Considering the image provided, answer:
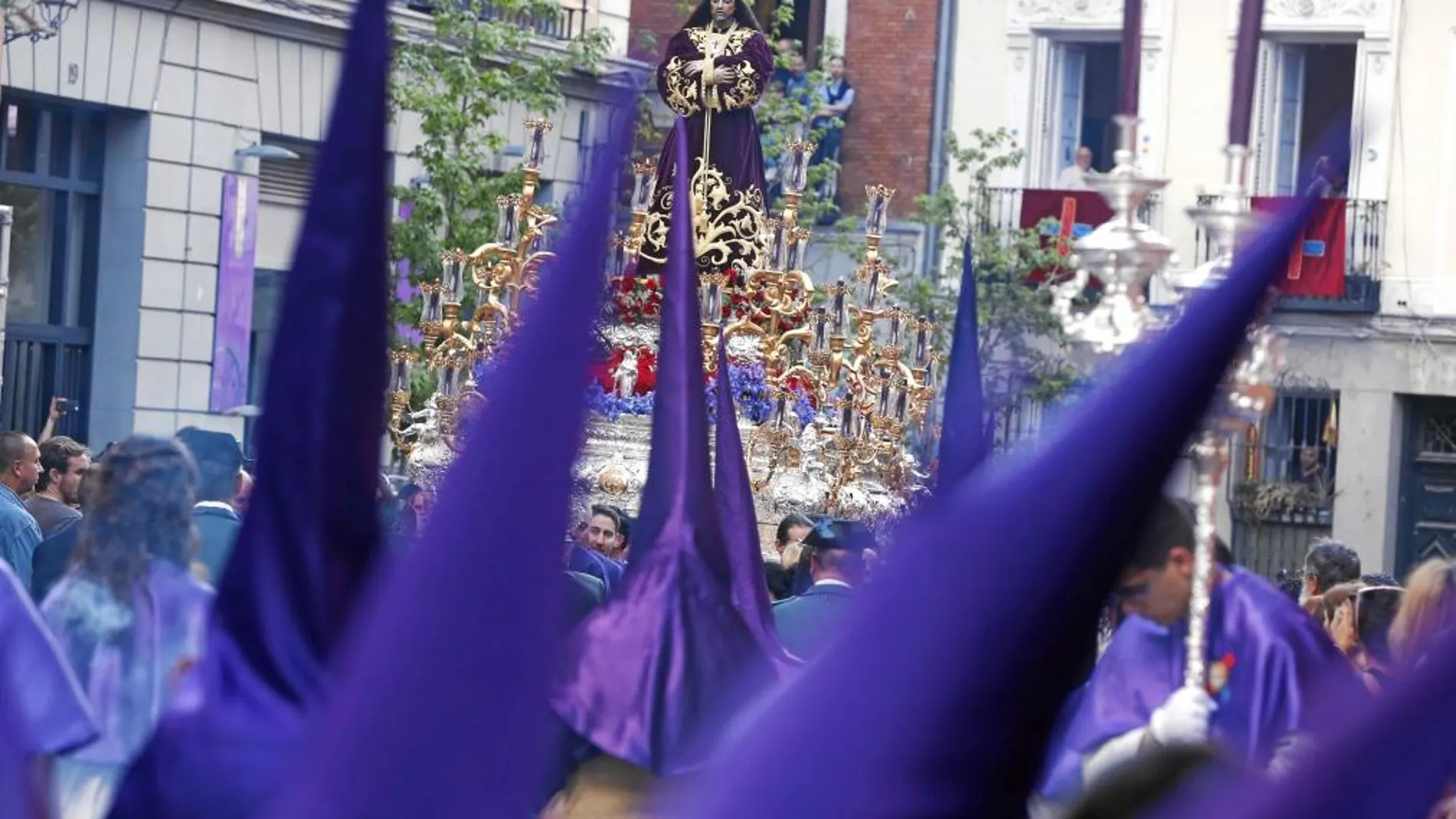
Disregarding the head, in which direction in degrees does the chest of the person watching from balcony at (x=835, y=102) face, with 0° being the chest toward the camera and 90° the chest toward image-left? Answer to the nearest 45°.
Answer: approximately 45°

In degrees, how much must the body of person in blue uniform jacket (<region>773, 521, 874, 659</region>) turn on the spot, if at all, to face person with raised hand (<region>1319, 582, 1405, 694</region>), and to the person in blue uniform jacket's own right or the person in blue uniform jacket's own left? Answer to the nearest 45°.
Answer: approximately 45° to the person in blue uniform jacket's own right

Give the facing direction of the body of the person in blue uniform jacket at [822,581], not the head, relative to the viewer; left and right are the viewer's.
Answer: facing away from the viewer and to the right of the viewer
